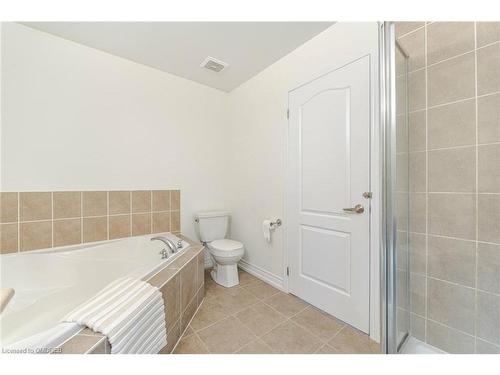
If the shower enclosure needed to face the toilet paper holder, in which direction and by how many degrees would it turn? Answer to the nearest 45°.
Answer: approximately 45° to its right

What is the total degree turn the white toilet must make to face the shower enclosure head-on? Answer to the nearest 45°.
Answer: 0° — it already faces it

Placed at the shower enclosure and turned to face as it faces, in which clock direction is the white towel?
The white towel is roughly at 12 o'clock from the shower enclosure.

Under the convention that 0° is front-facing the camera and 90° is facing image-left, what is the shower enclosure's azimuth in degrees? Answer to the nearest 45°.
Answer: approximately 45°

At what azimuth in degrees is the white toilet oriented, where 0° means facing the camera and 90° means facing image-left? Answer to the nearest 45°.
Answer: approximately 315°
